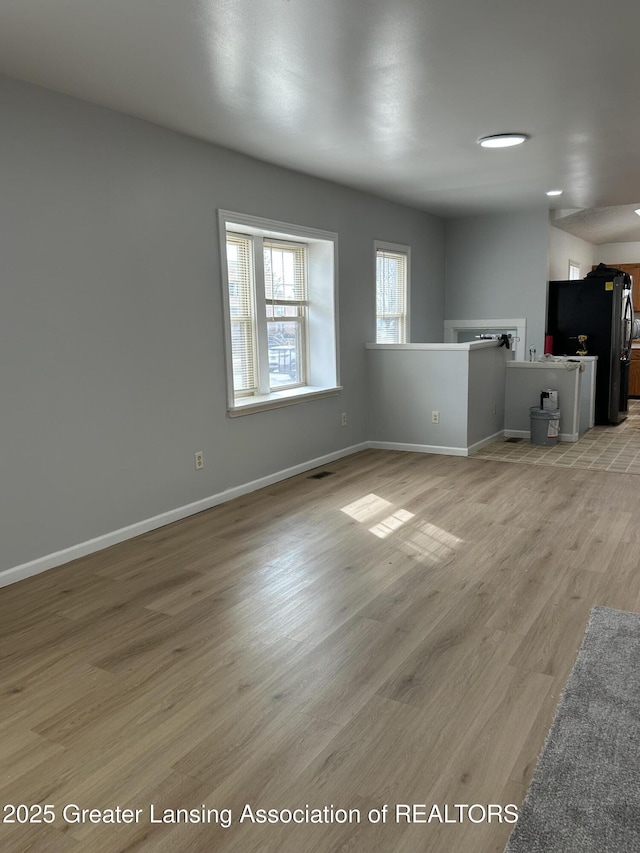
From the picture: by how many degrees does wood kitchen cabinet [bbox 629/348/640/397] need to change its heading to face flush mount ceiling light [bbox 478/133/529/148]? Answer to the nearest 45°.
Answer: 0° — it already faces it

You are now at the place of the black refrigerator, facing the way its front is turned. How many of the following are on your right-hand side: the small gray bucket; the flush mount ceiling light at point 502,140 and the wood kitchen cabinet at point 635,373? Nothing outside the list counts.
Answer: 2

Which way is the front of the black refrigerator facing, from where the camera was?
facing to the right of the viewer

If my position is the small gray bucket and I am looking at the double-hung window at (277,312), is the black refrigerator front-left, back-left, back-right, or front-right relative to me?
back-right

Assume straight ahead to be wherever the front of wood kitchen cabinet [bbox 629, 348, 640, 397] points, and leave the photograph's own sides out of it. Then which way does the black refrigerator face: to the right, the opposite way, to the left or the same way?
to the left

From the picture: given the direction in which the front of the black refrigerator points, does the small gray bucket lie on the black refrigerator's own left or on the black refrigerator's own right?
on the black refrigerator's own right

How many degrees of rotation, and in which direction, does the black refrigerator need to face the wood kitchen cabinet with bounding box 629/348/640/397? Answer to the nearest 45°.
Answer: approximately 90° to its left

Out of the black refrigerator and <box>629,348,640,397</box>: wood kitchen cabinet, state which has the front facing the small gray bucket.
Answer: the wood kitchen cabinet
